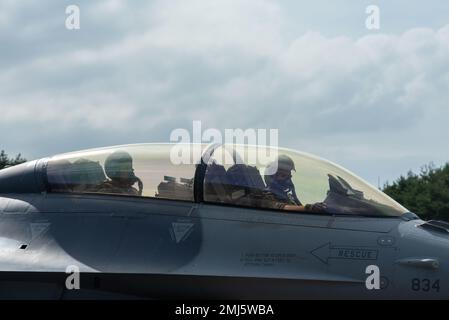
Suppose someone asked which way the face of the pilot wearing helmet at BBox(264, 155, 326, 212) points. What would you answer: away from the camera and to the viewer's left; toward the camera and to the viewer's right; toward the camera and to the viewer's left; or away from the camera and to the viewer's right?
toward the camera and to the viewer's right

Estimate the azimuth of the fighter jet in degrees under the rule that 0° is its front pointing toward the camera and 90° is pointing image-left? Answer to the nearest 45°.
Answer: approximately 270°

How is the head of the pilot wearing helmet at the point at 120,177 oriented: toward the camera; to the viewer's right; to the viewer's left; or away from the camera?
to the viewer's right
